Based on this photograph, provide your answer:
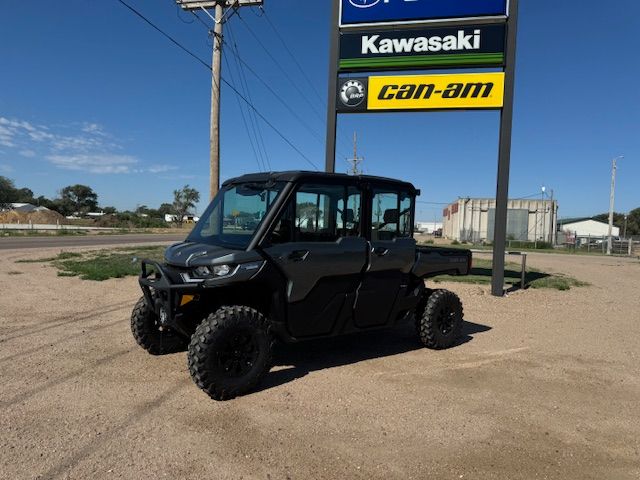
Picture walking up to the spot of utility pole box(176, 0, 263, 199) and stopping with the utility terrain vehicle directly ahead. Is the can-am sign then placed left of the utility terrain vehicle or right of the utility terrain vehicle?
left

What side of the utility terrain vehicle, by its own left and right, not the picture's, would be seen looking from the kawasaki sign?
back

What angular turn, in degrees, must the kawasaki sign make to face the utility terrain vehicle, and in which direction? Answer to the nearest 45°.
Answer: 0° — it already faces it

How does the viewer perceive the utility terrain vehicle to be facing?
facing the viewer and to the left of the viewer

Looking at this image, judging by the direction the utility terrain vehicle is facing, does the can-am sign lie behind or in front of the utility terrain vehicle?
behind

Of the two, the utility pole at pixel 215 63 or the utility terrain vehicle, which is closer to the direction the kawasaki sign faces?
the utility terrain vehicle

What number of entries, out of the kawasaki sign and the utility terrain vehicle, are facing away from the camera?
0

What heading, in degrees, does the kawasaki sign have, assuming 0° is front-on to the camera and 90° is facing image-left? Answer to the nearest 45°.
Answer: approximately 0°

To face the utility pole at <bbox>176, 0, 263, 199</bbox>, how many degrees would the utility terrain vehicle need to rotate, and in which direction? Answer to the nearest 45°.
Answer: approximately 135° to its right
